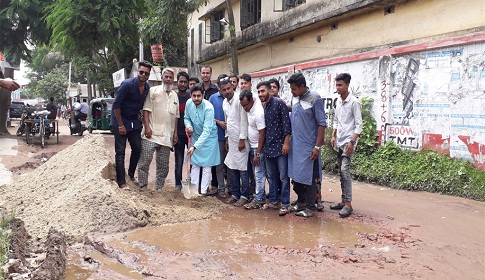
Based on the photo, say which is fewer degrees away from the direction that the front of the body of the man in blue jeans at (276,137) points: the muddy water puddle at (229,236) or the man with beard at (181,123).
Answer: the muddy water puddle

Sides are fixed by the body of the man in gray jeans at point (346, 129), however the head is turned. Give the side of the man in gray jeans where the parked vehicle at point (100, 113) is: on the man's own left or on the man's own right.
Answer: on the man's own right

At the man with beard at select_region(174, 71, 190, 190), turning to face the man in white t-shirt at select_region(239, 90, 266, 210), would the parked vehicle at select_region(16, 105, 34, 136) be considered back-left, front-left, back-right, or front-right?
back-left

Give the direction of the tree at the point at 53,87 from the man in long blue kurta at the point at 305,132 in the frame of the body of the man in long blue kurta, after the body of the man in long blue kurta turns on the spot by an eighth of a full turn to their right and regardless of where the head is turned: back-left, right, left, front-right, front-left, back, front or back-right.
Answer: front-right

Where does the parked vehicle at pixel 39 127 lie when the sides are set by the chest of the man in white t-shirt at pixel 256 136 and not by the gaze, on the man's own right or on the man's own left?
on the man's own right

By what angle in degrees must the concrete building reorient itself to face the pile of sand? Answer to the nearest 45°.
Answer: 0° — it already faces it

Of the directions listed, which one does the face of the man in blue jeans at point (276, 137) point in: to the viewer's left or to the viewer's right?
to the viewer's left
